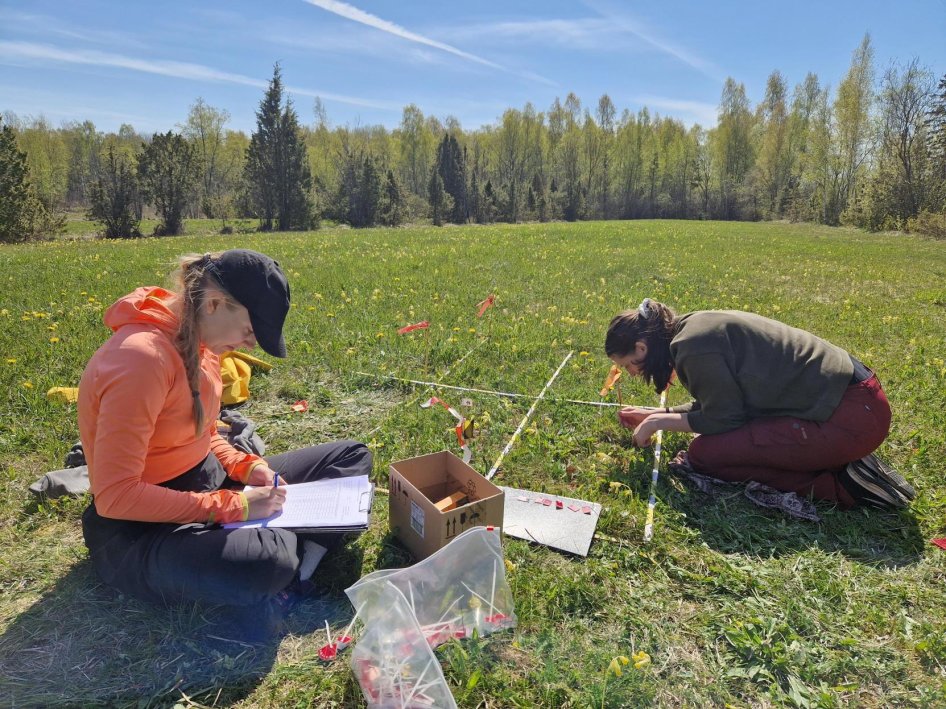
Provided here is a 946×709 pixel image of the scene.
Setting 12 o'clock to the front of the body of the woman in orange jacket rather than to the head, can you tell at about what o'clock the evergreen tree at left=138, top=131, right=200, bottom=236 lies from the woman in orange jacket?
The evergreen tree is roughly at 9 o'clock from the woman in orange jacket.

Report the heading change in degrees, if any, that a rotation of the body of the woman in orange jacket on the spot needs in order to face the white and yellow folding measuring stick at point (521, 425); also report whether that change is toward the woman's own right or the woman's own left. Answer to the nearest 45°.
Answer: approximately 45° to the woman's own left

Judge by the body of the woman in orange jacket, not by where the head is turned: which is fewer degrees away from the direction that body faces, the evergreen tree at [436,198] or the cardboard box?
the cardboard box

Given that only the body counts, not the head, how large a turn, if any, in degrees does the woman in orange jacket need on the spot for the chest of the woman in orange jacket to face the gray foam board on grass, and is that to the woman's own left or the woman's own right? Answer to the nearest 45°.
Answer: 0° — they already face it

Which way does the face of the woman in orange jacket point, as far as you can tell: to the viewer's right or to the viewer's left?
to the viewer's right

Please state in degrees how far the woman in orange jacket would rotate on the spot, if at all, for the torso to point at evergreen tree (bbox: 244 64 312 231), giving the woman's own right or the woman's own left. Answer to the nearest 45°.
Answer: approximately 90° to the woman's own left

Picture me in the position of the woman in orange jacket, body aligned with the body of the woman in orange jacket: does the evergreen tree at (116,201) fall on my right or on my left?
on my left

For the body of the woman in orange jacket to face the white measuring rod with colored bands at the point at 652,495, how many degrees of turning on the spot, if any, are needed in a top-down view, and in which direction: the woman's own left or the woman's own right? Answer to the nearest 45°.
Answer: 0° — they already face it

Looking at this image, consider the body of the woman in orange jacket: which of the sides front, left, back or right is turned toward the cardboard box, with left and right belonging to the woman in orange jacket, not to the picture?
front

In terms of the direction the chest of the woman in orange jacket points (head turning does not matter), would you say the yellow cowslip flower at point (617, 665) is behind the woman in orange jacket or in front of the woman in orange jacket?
in front

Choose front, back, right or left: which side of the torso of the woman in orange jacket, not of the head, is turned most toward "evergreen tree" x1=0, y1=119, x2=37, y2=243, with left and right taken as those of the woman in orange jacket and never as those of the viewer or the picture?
left

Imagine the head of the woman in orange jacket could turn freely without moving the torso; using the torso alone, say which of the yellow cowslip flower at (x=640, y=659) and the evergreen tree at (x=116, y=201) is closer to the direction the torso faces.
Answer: the yellow cowslip flower

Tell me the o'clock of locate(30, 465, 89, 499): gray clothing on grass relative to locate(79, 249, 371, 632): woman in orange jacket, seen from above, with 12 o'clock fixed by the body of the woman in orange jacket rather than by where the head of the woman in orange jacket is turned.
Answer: The gray clothing on grass is roughly at 8 o'clock from the woman in orange jacket.

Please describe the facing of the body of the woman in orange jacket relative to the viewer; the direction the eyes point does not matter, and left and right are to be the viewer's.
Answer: facing to the right of the viewer
